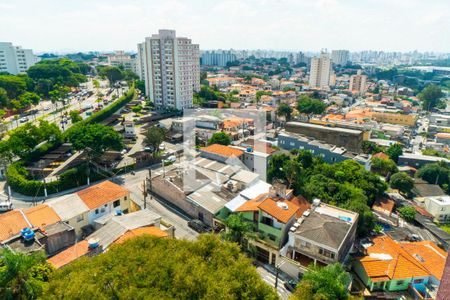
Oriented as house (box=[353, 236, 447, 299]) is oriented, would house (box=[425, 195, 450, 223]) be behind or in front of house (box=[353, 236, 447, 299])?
behind

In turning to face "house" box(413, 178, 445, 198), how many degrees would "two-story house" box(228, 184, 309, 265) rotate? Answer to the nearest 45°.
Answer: approximately 180°

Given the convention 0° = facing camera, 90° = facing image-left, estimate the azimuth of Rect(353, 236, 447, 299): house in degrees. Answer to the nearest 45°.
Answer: approximately 0°

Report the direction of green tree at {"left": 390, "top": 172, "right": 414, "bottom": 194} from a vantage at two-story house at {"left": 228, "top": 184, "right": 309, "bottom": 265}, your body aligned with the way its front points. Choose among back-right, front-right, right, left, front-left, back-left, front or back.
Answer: back

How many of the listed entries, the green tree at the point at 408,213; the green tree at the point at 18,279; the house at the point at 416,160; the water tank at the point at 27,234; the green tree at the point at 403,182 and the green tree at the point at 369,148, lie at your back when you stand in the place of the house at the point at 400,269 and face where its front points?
4

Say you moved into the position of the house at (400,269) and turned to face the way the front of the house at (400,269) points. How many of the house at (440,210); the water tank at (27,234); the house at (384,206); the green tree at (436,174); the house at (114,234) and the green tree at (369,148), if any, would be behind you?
4

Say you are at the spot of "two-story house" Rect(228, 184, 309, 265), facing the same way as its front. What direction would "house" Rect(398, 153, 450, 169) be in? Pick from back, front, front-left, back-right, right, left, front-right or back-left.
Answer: back

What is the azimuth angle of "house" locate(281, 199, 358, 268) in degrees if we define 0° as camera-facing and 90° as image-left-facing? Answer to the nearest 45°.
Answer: approximately 45°

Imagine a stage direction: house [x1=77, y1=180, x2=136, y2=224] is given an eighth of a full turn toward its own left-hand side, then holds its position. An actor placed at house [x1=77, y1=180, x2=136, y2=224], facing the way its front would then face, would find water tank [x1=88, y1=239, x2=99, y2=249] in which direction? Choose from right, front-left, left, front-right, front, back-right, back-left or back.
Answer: right

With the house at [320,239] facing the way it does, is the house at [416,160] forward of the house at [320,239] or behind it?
behind

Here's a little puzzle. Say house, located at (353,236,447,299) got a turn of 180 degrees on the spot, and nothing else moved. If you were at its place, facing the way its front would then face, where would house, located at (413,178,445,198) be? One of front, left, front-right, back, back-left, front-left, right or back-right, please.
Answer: front

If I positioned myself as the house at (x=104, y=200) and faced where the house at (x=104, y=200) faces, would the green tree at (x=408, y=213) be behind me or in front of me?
in front
